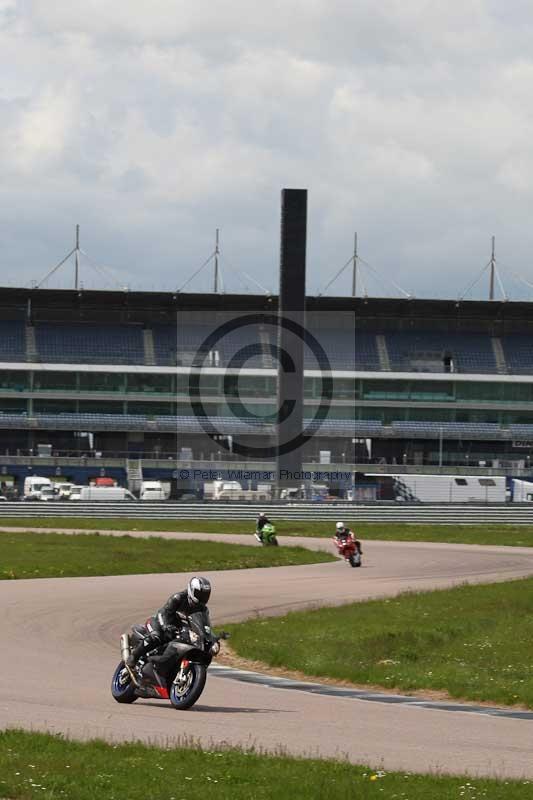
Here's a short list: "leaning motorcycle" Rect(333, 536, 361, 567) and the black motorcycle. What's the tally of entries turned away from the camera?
0

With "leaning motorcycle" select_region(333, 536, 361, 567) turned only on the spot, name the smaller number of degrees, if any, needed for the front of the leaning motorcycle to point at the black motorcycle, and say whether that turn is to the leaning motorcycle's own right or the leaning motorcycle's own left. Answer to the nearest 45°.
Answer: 0° — it already faces it

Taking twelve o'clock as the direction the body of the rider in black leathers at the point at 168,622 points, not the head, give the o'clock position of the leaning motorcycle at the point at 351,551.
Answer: The leaning motorcycle is roughly at 8 o'clock from the rider in black leathers.

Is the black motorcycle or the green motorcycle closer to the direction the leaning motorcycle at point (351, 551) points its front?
the black motorcycle

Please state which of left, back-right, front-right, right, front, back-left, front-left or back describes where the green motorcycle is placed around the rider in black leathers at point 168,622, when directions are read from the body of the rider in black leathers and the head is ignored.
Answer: back-left

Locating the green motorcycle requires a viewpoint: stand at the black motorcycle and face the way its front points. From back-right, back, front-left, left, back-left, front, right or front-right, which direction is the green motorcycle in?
back-left

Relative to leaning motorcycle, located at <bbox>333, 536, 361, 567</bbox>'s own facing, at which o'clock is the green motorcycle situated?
The green motorcycle is roughly at 5 o'clock from the leaning motorcycle.

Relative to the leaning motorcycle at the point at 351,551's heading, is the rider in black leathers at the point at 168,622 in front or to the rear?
in front

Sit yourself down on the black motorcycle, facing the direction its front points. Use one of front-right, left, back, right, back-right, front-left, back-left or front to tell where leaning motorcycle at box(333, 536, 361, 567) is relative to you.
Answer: back-left

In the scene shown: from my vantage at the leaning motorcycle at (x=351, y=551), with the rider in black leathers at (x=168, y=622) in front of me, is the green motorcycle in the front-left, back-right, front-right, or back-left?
back-right
